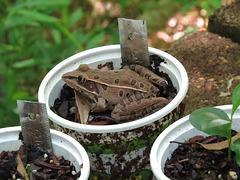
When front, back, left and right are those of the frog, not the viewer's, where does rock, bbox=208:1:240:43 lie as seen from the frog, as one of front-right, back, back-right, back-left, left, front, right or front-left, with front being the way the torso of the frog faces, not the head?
back-right

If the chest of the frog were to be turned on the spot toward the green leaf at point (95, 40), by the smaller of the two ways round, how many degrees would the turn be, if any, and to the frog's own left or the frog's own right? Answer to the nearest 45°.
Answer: approximately 90° to the frog's own right

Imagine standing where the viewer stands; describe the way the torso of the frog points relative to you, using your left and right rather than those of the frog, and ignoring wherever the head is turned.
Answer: facing to the left of the viewer

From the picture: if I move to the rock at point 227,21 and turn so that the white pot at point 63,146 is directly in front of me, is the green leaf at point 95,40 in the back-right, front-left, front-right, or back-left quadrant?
front-right

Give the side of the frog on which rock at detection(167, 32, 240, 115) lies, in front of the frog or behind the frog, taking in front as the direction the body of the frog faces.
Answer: behind

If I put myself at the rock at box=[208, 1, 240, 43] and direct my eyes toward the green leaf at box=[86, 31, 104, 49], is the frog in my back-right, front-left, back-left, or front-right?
front-left
